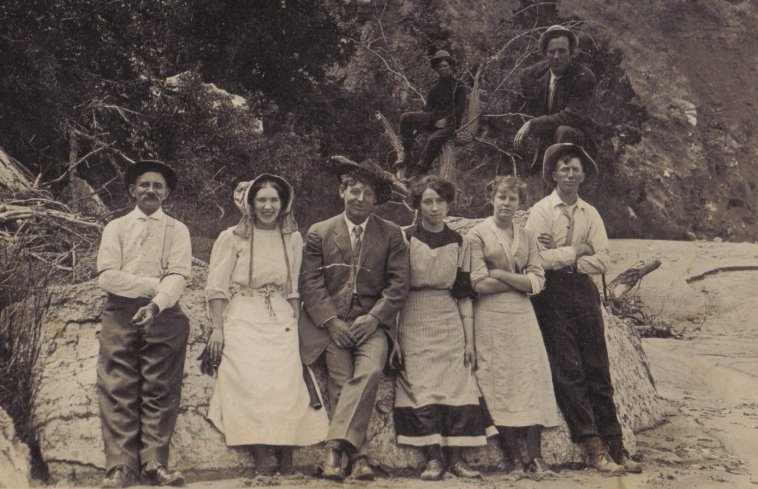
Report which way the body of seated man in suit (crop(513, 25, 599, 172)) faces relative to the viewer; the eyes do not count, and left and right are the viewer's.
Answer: facing the viewer

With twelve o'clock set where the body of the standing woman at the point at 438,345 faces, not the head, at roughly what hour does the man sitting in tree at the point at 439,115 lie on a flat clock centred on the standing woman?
The man sitting in tree is roughly at 6 o'clock from the standing woman.

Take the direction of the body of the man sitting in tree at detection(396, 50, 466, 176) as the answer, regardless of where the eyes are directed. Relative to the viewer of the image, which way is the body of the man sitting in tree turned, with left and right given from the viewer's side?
facing the viewer and to the left of the viewer

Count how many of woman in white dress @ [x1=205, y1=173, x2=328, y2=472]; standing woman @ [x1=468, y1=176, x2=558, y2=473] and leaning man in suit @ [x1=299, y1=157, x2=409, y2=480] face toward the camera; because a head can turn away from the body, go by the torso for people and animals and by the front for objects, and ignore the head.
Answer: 3

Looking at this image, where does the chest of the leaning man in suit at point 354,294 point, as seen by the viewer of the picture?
toward the camera

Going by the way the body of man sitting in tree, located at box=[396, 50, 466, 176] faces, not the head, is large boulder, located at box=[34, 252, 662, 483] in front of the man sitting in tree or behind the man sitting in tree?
in front

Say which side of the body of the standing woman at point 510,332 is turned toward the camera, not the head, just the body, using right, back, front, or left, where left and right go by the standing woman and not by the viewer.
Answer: front

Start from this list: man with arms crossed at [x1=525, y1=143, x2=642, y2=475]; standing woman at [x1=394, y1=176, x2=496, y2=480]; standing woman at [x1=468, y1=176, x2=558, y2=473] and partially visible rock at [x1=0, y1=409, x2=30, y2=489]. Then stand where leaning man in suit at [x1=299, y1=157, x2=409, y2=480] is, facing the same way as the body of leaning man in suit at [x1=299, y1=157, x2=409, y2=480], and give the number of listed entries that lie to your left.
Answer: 3

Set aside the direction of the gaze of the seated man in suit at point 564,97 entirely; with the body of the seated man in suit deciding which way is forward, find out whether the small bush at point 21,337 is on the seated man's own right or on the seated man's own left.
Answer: on the seated man's own right

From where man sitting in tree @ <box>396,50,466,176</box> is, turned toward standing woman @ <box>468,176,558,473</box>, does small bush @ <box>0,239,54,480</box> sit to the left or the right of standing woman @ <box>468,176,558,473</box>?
right
